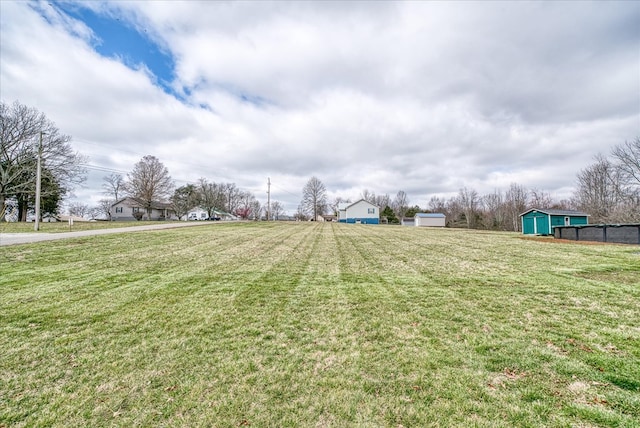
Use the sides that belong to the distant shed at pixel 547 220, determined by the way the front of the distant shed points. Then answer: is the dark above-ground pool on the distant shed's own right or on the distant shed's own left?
on the distant shed's own left

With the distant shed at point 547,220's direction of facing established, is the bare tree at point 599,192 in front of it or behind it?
behind

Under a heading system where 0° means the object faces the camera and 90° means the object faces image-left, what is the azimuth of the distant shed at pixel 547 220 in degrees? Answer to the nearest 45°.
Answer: approximately 45°

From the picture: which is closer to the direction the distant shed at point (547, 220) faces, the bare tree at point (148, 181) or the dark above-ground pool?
the bare tree

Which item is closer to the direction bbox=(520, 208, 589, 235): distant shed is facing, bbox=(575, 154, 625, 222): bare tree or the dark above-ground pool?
the dark above-ground pool

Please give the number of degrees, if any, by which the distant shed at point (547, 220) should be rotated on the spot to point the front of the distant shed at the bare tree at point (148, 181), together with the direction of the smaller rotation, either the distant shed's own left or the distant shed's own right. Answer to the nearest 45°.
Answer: approximately 45° to the distant shed's own right
